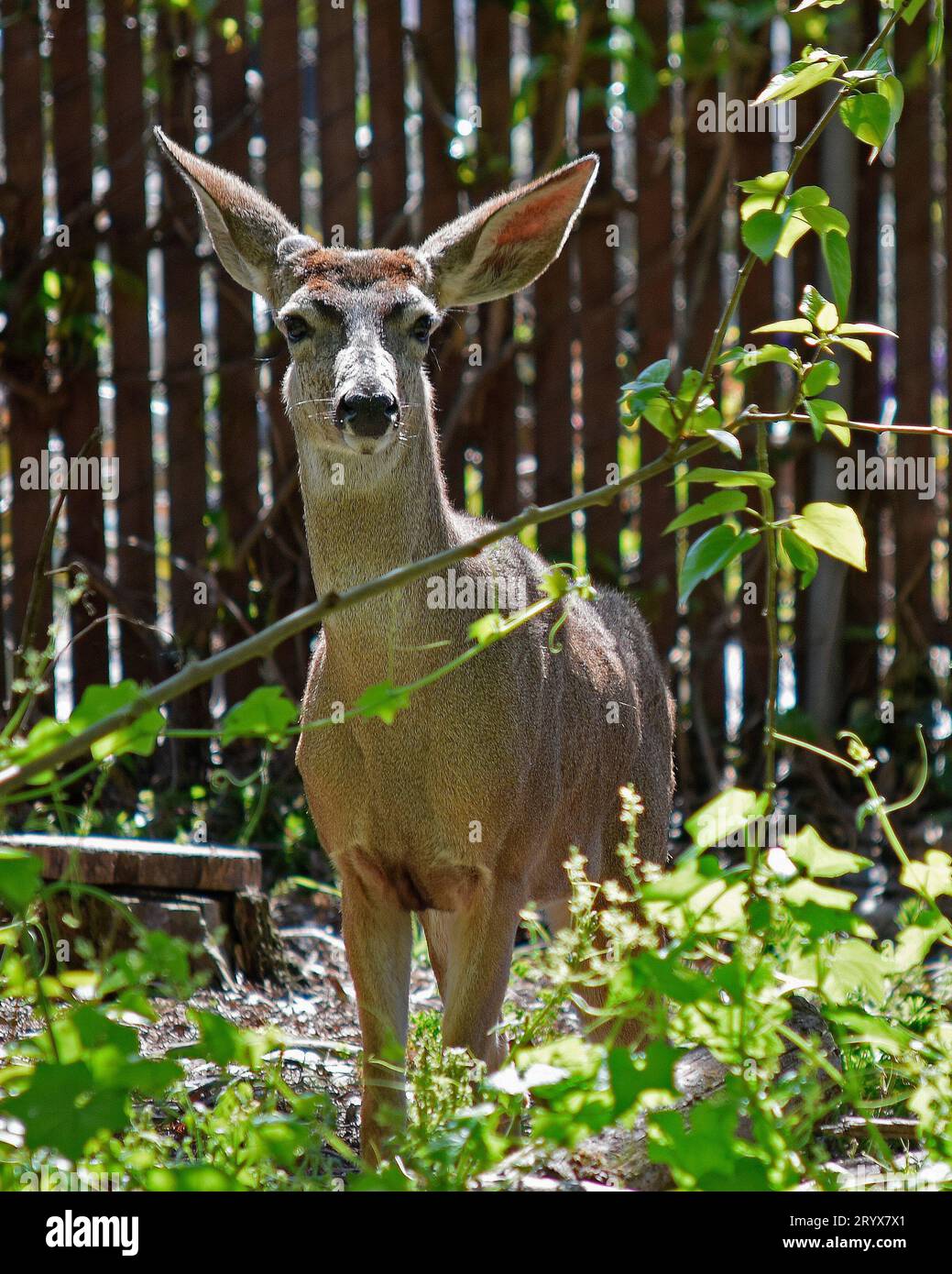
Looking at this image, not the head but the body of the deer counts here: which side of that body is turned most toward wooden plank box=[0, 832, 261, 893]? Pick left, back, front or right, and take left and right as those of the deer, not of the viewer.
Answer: right

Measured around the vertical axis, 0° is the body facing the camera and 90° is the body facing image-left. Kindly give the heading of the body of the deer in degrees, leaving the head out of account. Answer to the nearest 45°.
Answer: approximately 45°

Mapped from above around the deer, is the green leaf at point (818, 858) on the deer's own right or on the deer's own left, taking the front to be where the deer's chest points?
on the deer's own left

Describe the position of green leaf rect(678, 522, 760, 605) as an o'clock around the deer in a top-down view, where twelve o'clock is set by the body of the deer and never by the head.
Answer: The green leaf is roughly at 10 o'clock from the deer.

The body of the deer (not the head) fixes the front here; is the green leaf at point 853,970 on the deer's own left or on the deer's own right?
on the deer's own left

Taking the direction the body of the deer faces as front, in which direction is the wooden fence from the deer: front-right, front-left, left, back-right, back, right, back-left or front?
back-right

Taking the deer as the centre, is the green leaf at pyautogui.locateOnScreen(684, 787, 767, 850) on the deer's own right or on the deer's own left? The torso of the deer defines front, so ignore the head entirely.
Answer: on the deer's own left

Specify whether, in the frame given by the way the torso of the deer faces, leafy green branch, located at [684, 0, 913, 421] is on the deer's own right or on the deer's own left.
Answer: on the deer's own left
